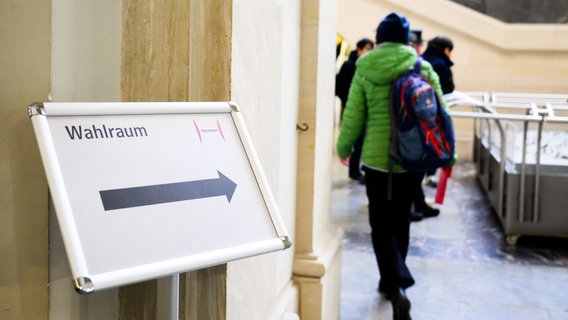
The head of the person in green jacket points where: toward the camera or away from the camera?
away from the camera

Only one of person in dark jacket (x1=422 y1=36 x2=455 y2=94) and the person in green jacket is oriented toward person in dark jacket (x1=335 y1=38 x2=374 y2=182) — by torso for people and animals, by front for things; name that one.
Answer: the person in green jacket

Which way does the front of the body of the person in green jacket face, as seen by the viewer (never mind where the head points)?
away from the camera

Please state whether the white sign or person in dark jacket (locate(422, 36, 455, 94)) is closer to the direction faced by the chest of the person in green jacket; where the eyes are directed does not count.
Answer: the person in dark jacket
